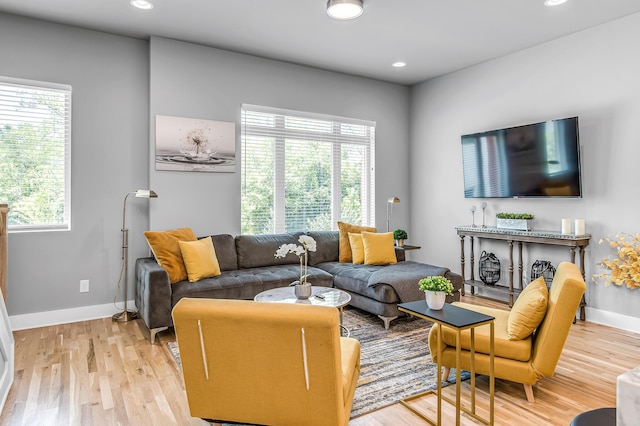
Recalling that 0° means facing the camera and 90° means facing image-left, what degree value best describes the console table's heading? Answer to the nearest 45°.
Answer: approximately 45°

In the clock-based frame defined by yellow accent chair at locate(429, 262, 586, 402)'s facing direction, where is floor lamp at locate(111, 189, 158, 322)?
The floor lamp is roughly at 12 o'clock from the yellow accent chair.

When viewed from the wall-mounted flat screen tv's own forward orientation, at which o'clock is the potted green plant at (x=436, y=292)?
The potted green plant is roughly at 11 o'clock from the wall-mounted flat screen tv.

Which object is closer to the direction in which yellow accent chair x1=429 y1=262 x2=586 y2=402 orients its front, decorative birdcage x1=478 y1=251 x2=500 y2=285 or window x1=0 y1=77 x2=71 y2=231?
the window

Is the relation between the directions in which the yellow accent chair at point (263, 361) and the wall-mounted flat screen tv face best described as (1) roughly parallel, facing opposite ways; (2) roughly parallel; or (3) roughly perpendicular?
roughly perpendicular

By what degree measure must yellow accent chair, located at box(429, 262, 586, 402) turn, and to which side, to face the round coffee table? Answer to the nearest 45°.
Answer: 0° — it already faces it

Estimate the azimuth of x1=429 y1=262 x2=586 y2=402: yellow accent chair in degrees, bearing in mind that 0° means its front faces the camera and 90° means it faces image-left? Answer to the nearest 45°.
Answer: approximately 90°

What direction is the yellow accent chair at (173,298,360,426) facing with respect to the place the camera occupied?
facing away from the viewer

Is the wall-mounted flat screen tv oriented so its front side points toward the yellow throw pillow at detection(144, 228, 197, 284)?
yes

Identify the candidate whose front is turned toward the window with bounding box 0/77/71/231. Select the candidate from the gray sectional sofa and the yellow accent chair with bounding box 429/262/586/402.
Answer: the yellow accent chair
